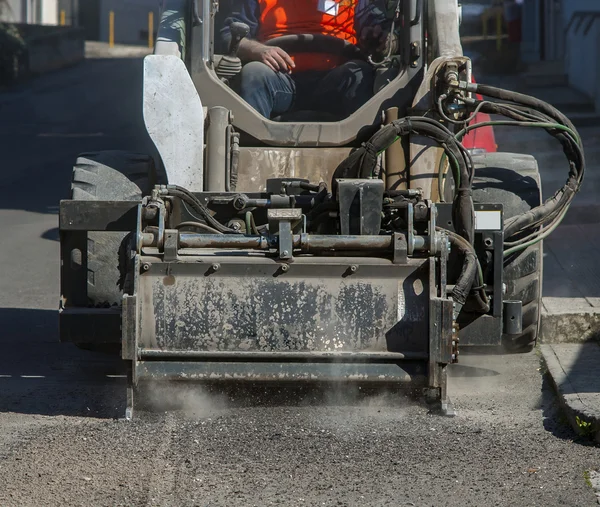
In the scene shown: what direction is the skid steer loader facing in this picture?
toward the camera

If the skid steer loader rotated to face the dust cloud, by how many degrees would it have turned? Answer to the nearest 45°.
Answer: approximately 45° to its right

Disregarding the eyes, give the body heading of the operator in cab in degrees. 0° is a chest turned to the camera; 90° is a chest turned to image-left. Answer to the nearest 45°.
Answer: approximately 0°

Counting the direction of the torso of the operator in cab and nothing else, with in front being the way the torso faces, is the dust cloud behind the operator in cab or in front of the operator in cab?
in front
